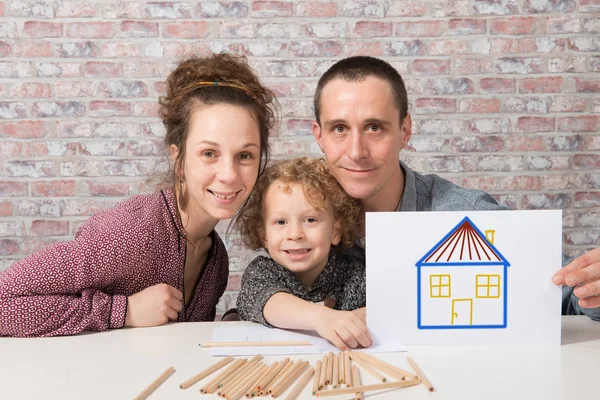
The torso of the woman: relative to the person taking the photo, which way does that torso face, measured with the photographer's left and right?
facing the viewer and to the right of the viewer

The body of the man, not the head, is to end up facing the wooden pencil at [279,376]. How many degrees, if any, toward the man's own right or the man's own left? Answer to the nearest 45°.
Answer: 0° — they already face it

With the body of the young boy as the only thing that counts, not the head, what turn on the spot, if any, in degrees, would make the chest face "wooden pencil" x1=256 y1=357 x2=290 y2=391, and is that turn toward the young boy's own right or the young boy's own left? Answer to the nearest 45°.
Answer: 0° — they already face it

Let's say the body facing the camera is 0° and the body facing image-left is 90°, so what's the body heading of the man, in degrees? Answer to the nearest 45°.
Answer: approximately 0°

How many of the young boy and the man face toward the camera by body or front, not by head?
2

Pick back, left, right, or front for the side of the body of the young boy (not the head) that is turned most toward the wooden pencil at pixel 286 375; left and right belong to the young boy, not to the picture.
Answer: front

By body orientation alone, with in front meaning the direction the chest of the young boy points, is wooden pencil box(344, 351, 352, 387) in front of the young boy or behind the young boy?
in front

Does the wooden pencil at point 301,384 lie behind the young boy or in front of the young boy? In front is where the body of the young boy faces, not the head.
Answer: in front

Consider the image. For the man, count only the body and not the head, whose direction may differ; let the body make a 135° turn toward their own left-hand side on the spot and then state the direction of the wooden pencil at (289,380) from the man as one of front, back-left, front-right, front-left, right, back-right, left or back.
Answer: back-right
